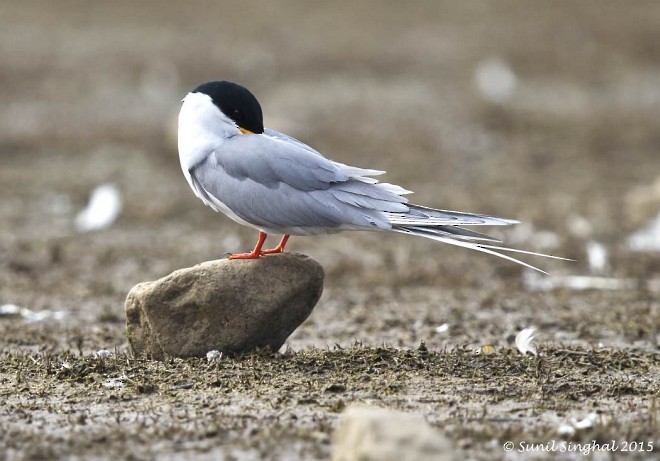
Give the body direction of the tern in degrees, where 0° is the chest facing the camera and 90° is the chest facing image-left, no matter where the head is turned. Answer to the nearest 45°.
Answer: approximately 90°

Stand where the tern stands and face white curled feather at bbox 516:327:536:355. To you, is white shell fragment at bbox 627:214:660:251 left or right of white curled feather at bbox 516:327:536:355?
left

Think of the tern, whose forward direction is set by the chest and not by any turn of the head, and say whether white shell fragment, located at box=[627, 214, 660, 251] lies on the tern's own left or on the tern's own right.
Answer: on the tern's own right

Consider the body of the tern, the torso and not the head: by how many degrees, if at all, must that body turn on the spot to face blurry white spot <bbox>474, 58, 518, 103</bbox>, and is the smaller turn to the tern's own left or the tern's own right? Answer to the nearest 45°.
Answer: approximately 90° to the tern's own right

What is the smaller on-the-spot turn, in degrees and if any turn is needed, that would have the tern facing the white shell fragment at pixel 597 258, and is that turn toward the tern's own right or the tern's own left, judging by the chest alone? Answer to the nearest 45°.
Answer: approximately 135° to the tern's own right

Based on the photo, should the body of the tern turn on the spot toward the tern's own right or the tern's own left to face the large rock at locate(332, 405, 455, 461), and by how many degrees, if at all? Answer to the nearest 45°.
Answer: approximately 90° to the tern's own left
